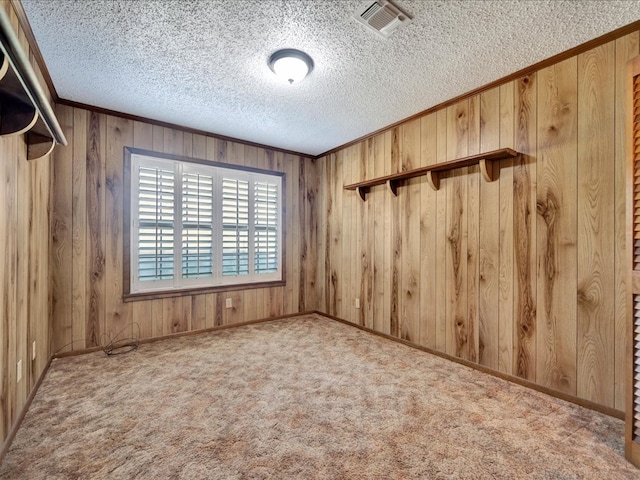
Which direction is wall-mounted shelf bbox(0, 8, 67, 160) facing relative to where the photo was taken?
to the viewer's right

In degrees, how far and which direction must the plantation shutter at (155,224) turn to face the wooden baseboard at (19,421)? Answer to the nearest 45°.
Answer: approximately 45° to its right

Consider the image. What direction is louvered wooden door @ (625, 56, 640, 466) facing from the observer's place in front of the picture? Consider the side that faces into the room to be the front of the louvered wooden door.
facing to the left of the viewer

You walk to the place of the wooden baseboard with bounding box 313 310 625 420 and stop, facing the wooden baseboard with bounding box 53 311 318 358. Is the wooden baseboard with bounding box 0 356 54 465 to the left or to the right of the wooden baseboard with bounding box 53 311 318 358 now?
left

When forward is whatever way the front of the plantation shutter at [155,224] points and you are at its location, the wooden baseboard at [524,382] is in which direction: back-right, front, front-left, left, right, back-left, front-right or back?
front-left

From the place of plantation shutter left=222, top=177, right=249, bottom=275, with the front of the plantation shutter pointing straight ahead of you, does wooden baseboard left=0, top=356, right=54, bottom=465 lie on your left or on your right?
on your right
